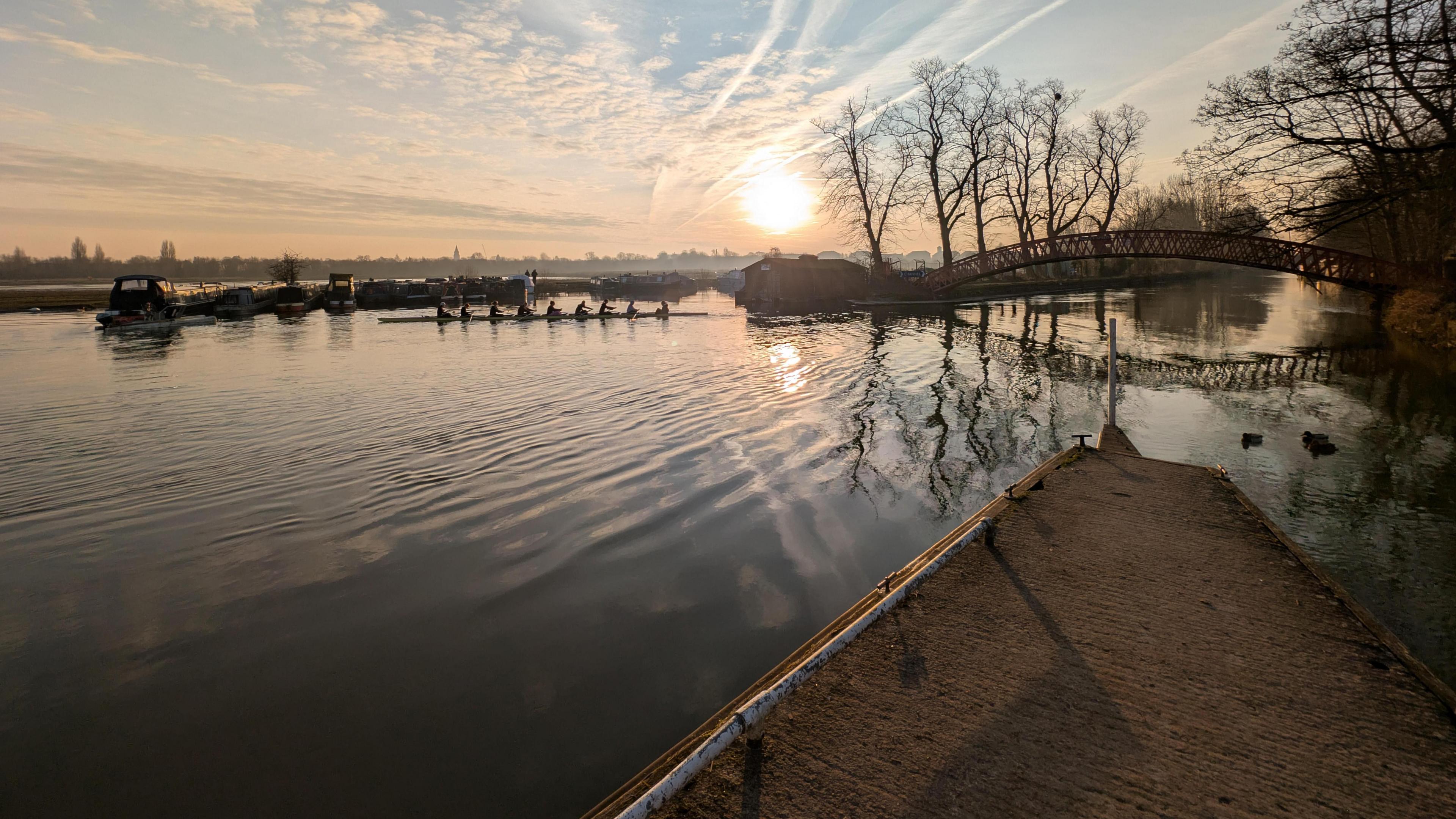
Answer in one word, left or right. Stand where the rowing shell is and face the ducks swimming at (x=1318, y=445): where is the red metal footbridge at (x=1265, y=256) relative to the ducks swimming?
left

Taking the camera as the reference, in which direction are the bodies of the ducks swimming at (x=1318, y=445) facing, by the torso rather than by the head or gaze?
to the viewer's left

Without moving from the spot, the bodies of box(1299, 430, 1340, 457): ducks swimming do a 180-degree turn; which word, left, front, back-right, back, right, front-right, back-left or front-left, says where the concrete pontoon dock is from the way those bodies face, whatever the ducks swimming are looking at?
right

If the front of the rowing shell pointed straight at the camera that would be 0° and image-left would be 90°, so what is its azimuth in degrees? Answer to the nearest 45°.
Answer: approximately 90°

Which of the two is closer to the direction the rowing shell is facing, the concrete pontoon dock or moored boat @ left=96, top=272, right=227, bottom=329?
the moored boat

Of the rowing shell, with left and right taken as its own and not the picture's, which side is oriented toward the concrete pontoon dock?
left

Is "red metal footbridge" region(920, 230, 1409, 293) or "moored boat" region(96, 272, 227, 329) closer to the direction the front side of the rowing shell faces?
the moored boat

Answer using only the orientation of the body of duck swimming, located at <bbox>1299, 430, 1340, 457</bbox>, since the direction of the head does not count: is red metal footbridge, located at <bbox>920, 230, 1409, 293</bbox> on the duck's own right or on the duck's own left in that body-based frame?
on the duck's own right
